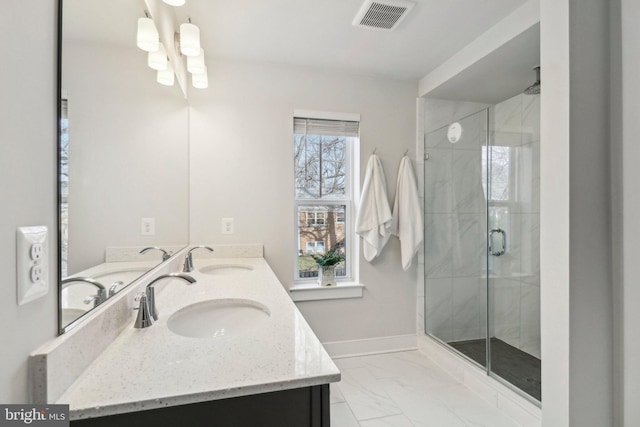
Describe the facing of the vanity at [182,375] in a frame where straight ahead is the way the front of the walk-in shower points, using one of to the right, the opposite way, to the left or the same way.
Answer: the opposite way

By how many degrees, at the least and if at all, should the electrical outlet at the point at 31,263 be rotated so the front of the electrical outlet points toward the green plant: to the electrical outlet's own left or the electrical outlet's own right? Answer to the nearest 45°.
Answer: approximately 90° to the electrical outlet's own left

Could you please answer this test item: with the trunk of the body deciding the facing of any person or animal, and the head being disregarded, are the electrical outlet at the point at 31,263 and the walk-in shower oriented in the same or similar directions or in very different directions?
very different directions

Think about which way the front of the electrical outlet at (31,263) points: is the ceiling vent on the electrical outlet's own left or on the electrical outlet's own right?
on the electrical outlet's own left

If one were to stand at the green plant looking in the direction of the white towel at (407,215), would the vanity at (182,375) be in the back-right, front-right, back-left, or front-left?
back-right

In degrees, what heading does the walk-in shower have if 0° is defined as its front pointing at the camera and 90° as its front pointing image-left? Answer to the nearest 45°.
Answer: approximately 45°

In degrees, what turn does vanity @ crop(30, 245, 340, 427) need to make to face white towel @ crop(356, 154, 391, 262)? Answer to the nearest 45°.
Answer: approximately 45° to its left

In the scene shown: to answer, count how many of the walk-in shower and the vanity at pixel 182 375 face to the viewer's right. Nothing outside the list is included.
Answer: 1

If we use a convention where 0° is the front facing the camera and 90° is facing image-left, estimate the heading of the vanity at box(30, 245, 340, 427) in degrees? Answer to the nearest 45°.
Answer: approximately 270°
